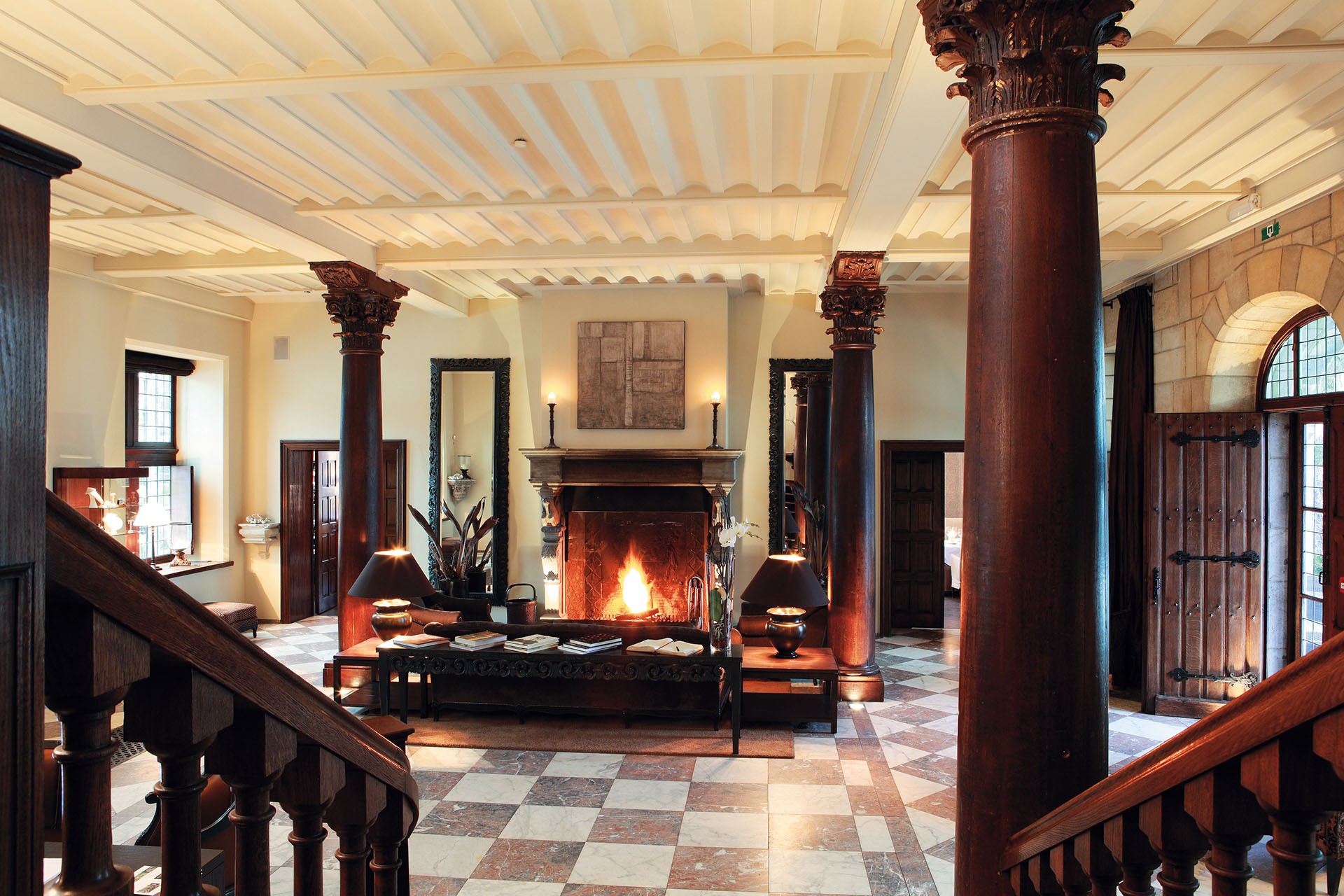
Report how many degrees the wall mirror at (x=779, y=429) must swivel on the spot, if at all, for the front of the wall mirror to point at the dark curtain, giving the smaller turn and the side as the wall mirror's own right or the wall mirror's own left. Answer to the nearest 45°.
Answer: approximately 45° to the wall mirror's own left

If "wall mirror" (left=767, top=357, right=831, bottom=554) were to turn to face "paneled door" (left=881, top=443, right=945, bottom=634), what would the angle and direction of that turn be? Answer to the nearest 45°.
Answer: approximately 90° to its left

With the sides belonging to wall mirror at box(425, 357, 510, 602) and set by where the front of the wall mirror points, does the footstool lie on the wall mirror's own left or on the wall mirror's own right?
on the wall mirror's own right

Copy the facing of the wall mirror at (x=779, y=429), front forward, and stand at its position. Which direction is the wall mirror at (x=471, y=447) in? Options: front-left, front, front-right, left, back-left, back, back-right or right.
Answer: right

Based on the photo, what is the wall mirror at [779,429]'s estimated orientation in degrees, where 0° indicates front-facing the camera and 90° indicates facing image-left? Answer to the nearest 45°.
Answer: approximately 0°

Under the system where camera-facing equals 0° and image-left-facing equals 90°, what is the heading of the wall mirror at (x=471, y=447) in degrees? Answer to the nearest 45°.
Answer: approximately 0°

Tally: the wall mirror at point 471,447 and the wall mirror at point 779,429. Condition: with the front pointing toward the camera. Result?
2

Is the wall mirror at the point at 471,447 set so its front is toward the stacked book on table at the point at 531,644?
yes

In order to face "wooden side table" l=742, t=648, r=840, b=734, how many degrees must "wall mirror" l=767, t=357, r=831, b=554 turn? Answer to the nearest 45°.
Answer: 0° — it already faces it
